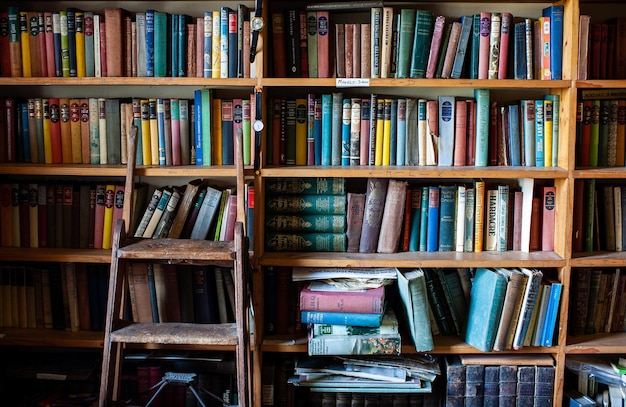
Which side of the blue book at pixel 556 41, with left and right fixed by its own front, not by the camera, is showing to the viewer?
right

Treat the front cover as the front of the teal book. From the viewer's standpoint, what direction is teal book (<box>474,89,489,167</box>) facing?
to the viewer's right

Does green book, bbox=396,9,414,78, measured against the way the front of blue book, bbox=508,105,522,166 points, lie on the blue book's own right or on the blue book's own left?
on the blue book's own right

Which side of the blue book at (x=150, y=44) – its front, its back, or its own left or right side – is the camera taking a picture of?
right

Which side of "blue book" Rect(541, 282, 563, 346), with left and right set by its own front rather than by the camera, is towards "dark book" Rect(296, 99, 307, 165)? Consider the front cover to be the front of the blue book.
back
